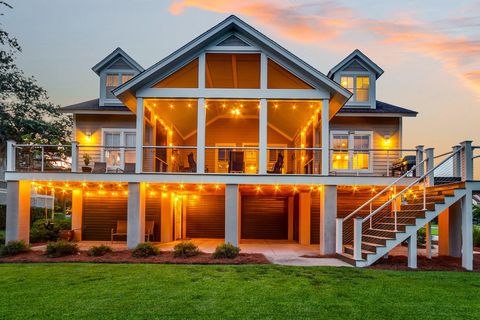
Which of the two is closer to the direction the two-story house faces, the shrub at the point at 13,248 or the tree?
the shrub

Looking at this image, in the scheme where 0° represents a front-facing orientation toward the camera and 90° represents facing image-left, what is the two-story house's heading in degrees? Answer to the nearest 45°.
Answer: approximately 0°

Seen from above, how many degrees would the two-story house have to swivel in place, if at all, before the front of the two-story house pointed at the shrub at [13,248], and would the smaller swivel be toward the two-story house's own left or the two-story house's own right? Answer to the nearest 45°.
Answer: approximately 90° to the two-story house's own right

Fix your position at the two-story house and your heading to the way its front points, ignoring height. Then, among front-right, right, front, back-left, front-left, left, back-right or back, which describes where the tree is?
back-right
